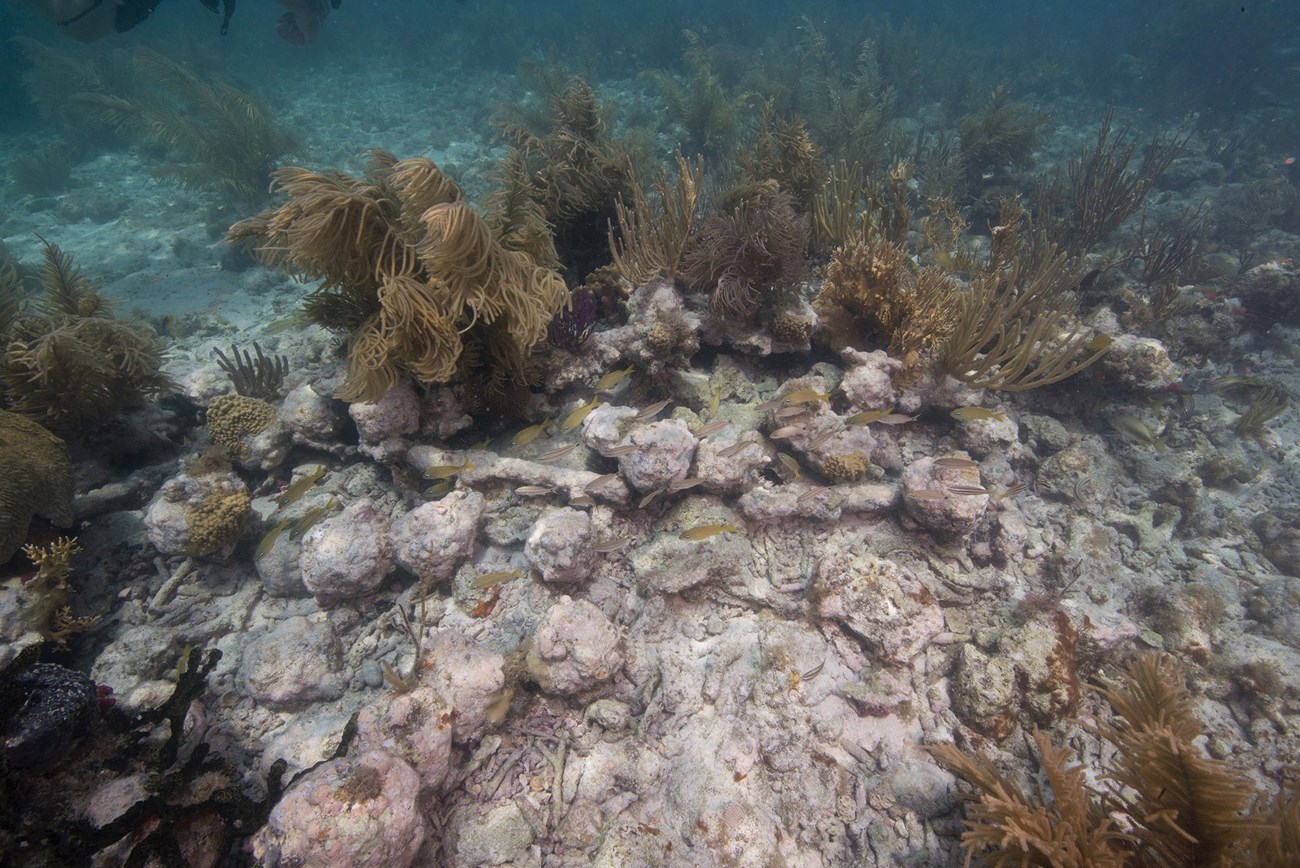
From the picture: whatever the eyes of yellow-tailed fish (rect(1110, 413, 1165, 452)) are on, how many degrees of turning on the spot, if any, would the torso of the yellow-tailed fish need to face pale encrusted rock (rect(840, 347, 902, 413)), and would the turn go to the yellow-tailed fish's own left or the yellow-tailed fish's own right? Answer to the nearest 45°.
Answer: approximately 45° to the yellow-tailed fish's own left

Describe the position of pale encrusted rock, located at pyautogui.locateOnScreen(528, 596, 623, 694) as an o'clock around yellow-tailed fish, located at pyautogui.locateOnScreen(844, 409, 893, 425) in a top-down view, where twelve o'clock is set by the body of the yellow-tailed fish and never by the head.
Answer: The pale encrusted rock is roughly at 10 o'clock from the yellow-tailed fish.

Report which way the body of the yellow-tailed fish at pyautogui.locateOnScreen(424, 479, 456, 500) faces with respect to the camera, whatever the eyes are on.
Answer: to the viewer's left

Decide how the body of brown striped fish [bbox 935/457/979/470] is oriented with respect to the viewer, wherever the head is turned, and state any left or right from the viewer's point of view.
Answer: facing to the left of the viewer

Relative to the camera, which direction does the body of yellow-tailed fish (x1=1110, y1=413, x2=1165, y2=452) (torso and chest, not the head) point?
to the viewer's left

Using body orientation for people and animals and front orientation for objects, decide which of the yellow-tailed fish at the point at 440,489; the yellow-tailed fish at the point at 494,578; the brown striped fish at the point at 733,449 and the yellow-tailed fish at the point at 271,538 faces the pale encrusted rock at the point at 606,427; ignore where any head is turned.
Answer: the brown striped fish at the point at 733,449

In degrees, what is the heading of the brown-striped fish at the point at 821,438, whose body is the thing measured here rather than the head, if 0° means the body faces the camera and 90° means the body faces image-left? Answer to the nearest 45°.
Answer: approximately 90°
